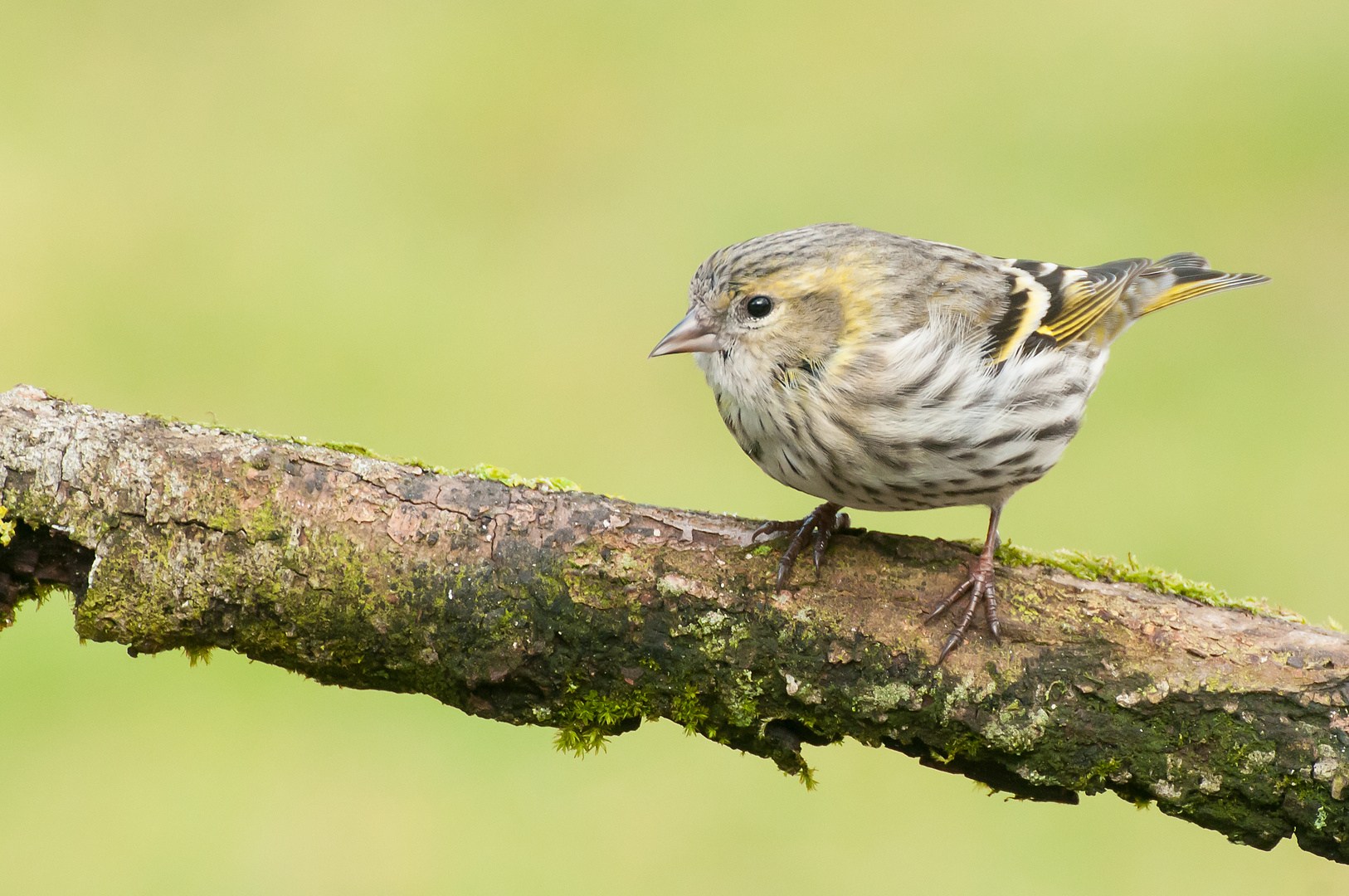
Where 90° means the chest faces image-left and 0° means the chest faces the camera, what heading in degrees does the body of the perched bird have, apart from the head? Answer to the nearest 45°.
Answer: approximately 45°
